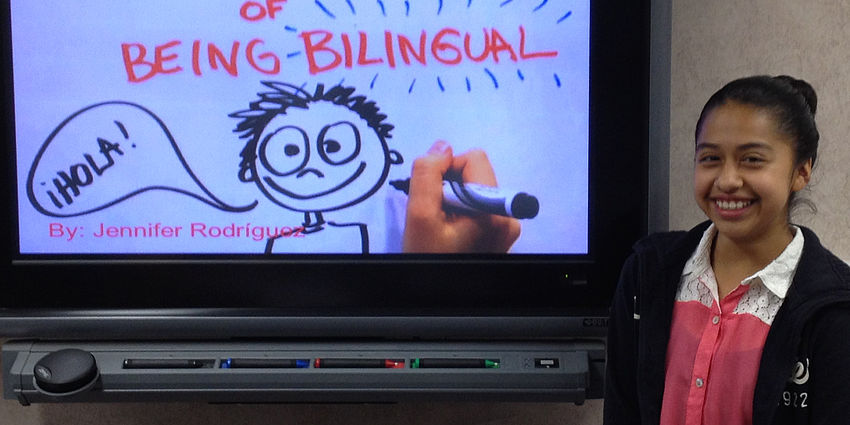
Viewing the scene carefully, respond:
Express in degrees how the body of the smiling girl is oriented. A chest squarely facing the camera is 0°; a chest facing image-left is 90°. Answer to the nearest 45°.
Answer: approximately 45°
